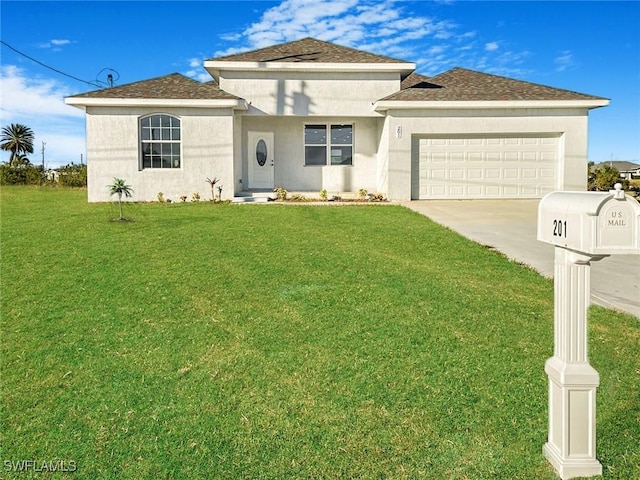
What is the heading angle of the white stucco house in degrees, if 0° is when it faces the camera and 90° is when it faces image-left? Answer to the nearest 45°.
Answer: approximately 0°

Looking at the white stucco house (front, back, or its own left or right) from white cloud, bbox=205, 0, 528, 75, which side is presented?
back

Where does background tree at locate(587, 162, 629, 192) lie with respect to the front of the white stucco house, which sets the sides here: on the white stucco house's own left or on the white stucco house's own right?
on the white stucco house's own left
